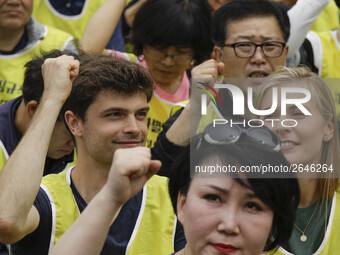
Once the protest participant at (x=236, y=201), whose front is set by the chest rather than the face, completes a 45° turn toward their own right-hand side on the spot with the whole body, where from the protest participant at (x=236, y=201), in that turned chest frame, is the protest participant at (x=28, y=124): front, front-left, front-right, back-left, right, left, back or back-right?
right

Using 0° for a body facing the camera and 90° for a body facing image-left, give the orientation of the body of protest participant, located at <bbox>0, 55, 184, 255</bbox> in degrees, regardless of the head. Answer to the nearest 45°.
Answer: approximately 315°

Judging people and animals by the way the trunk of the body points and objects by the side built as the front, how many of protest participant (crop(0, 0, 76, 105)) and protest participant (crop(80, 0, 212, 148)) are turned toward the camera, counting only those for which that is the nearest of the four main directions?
2

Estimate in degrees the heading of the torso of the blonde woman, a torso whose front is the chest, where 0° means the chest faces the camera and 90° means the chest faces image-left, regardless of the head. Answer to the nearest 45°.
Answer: approximately 45°

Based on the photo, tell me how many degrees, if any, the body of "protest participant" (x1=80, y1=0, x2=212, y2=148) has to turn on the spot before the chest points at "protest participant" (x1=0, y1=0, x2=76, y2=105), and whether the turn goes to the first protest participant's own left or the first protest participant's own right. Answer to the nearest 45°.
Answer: approximately 90° to the first protest participant's own right

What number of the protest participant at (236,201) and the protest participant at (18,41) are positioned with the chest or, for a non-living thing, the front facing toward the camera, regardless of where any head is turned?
2
